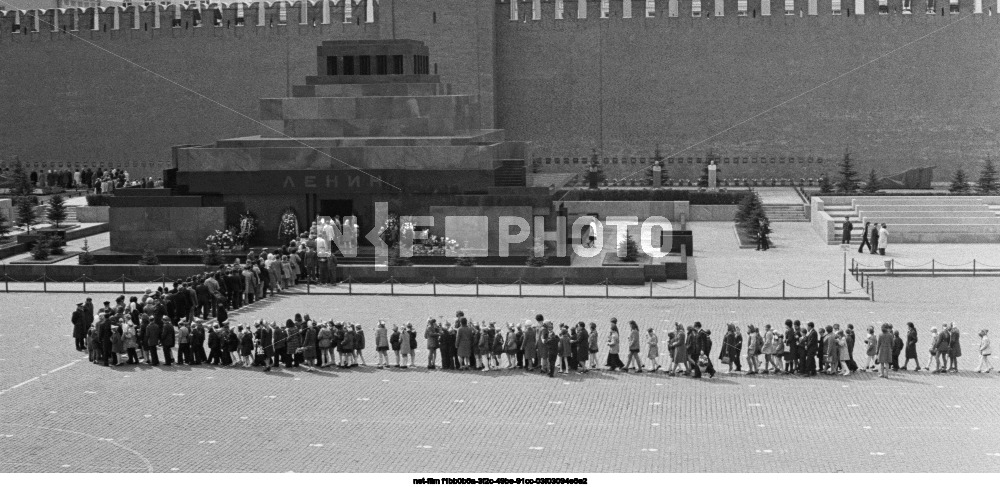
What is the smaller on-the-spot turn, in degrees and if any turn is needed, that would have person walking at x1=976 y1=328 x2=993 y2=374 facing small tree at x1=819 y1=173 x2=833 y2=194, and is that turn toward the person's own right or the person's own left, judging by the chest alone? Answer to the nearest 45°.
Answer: approximately 90° to the person's own right

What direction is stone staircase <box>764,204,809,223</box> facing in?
toward the camera

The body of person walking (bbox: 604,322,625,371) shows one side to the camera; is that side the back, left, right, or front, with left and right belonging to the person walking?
left

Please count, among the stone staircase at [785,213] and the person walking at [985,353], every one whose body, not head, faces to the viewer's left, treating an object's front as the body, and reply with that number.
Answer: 1

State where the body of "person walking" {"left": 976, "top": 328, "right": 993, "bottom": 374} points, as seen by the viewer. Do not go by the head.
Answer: to the viewer's left

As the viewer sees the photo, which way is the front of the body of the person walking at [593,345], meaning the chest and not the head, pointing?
to the viewer's left

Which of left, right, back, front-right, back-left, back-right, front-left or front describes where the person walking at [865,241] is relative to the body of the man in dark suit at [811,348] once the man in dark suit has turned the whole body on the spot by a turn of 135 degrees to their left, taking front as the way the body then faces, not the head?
back-left

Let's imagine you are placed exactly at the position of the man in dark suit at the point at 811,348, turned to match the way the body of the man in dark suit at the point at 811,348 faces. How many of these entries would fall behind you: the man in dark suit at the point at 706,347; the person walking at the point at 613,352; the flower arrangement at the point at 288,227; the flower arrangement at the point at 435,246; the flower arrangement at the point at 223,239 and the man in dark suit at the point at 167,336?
0

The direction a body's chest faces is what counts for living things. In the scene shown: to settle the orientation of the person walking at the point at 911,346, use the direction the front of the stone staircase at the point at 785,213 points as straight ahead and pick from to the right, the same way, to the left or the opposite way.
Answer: to the right

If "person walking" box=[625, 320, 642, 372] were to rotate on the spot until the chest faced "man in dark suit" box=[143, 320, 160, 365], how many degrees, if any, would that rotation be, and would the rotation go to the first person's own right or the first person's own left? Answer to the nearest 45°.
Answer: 0° — they already face them

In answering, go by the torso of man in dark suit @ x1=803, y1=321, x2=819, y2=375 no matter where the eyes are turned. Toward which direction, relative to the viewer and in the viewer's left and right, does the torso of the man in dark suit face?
facing to the left of the viewer

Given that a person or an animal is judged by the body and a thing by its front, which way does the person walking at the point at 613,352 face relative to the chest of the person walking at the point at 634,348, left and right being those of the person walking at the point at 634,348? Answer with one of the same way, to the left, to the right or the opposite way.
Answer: the same way

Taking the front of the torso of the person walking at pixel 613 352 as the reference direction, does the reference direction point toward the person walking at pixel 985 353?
no

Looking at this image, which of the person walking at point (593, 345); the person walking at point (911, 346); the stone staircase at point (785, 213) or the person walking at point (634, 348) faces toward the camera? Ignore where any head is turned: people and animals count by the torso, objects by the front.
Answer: the stone staircase

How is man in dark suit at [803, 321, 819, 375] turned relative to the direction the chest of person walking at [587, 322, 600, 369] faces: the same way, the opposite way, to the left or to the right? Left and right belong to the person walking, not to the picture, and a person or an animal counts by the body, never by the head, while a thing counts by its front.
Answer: the same way
